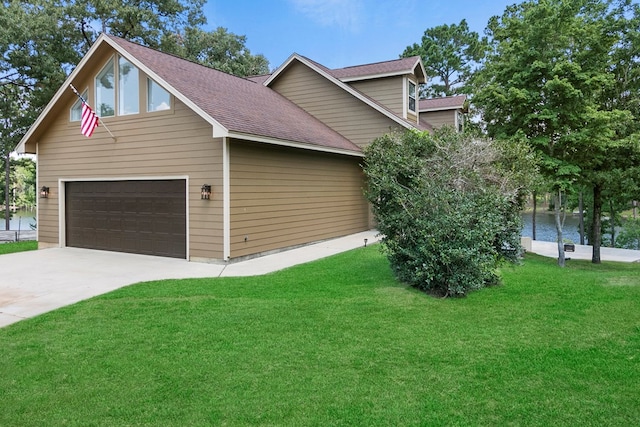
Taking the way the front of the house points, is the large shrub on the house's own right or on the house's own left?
on the house's own left

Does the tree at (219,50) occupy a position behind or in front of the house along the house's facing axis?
behind

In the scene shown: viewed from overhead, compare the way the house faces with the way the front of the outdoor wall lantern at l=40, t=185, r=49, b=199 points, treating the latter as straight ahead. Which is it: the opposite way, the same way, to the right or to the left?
the same way

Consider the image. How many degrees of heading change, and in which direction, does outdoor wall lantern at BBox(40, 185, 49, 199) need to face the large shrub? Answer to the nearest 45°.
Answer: approximately 90° to its left

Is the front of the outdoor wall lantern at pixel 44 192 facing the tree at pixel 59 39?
no

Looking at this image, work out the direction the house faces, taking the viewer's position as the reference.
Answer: facing the viewer and to the left of the viewer

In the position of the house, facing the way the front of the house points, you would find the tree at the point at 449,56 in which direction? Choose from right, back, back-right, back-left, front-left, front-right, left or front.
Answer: back

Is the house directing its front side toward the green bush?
no

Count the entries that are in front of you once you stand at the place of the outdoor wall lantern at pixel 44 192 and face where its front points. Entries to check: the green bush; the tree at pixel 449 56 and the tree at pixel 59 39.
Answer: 0

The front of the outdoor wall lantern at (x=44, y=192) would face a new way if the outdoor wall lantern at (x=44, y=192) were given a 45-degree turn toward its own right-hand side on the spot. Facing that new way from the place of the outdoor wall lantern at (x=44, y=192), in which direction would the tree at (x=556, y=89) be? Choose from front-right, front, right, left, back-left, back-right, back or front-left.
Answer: back-left

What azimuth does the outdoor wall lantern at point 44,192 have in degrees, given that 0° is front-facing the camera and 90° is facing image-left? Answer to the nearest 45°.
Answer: approximately 45°

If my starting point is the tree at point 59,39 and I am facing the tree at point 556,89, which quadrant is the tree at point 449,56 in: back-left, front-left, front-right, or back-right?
front-left
